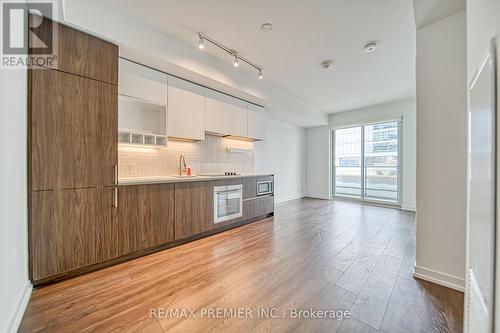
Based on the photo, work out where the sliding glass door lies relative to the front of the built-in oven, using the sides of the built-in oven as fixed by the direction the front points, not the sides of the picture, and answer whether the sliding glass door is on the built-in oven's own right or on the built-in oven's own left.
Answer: on the built-in oven's own left

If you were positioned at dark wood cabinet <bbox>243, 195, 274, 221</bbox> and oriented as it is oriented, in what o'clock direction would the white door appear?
The white door is roughly at 1 o'clock from the dark wood cabinet.

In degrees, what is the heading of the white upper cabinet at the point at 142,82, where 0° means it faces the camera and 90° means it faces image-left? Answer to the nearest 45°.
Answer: approximately 315°

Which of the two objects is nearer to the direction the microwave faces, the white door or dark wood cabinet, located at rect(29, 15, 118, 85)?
the white door

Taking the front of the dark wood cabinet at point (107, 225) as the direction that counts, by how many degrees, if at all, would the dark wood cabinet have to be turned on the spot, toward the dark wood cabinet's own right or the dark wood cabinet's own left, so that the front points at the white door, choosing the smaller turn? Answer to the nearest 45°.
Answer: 0° — it already faces it

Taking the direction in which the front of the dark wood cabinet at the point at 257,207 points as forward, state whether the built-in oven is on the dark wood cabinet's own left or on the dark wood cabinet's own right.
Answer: on the dark wood cabinet's own right

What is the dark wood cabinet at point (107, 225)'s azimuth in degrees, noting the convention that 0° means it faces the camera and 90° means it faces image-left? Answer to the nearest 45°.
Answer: approximately 315°

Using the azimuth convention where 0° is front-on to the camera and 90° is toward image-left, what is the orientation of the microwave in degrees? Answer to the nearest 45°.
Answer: approximately 315°
